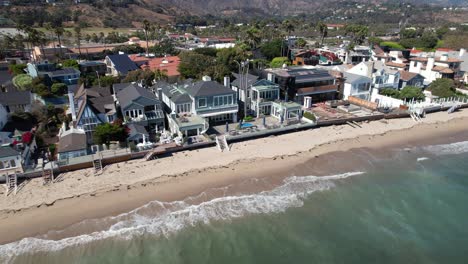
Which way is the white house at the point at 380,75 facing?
toward the camera

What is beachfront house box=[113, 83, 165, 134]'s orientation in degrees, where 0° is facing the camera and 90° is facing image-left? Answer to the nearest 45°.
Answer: approximately 315°

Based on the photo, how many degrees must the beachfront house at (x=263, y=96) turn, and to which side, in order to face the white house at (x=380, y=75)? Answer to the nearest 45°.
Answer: approximately 135° to its left

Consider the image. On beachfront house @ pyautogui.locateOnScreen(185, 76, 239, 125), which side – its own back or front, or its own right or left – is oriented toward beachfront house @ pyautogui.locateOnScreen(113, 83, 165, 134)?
right

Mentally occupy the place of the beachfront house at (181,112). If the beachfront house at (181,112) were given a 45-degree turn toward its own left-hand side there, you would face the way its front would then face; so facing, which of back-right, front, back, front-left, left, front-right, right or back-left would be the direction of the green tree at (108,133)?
back-right

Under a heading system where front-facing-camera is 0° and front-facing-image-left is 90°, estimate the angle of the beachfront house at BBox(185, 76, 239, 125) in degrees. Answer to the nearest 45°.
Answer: approximately 0°

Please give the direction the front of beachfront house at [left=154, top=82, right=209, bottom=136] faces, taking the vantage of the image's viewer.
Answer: facing the viewer and to the right of the viewer

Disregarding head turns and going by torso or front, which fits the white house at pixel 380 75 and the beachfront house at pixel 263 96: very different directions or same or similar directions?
same or similar directions

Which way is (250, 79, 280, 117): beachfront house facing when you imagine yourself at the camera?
facing the viewer

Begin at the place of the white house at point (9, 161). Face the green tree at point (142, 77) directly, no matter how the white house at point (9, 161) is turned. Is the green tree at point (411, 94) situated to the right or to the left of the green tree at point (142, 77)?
right

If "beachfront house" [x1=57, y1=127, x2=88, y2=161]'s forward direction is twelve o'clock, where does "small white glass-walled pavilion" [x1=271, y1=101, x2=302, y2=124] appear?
"small white glass-walled pavilion" [x1=271, y1=101, x2=302, y2=124] is roughly at 9 o'clock from "beachfront house" [x1=57, y1=127, x2=88, y2=161].

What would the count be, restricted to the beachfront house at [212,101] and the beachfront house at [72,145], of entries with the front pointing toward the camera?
2

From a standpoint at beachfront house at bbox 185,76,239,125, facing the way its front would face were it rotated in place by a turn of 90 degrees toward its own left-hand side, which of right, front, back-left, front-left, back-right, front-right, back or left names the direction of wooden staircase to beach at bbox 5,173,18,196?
back-right

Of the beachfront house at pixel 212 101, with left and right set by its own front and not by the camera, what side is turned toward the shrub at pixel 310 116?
left

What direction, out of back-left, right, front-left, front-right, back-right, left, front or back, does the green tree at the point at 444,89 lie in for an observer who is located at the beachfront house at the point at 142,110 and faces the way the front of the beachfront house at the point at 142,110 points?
front-left
